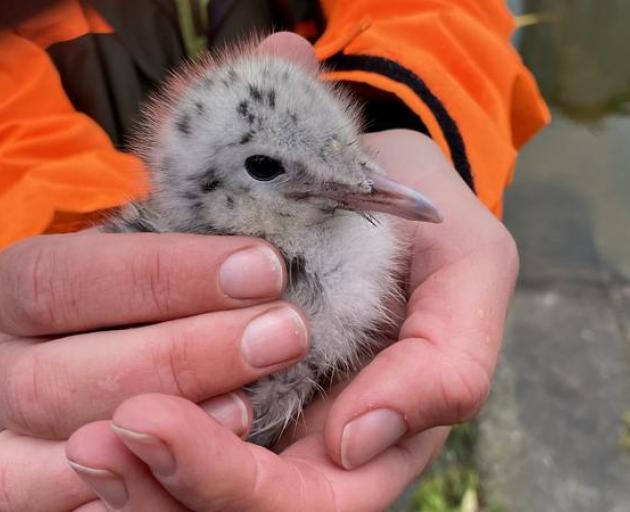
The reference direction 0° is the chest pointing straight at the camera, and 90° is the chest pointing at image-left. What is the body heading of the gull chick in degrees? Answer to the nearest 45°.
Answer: approximately 270°
